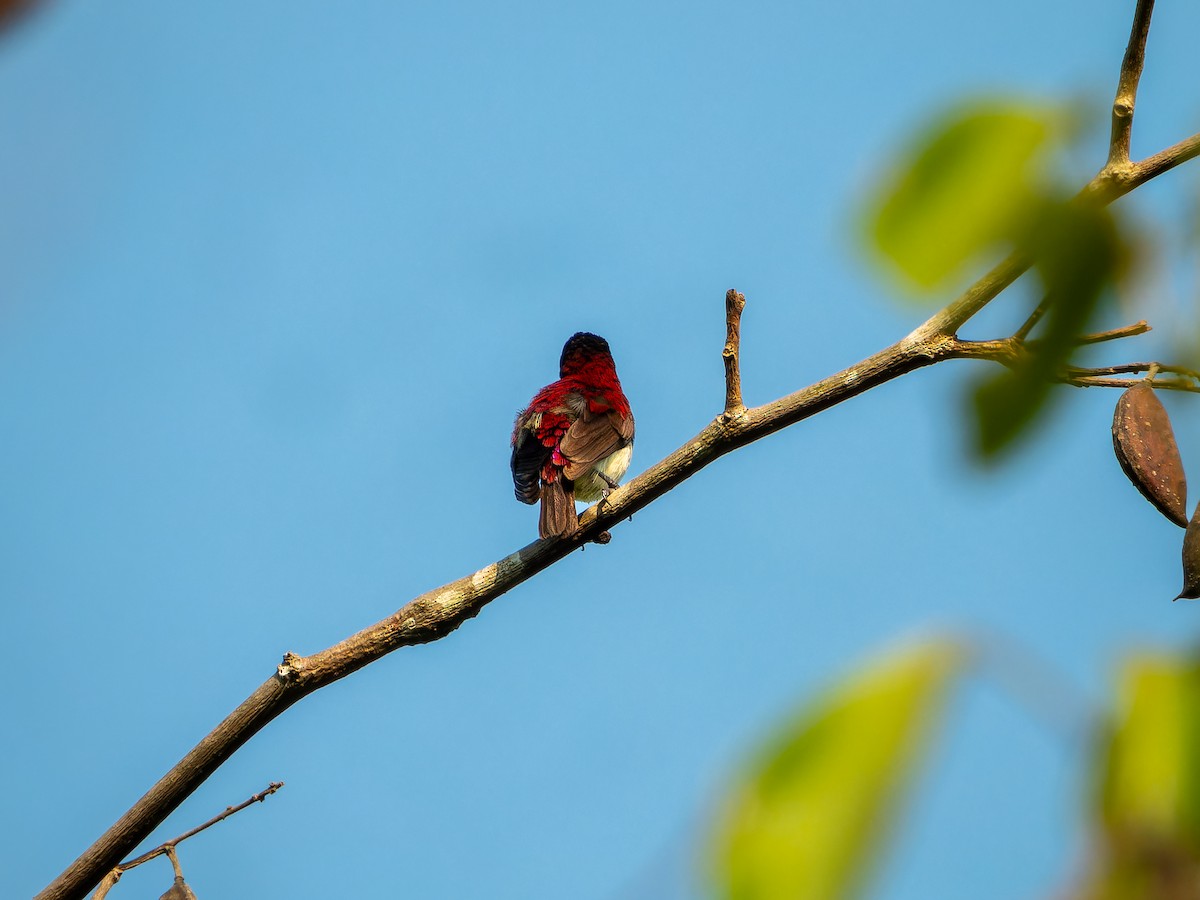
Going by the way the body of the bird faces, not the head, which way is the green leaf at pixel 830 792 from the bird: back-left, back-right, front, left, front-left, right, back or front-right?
back-right

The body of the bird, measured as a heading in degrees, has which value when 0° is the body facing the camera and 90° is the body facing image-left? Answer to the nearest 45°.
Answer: approximately 225°

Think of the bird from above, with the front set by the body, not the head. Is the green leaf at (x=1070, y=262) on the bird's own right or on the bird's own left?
on the bird's own right

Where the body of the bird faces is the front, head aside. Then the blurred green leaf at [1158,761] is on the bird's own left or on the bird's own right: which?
on the bird's own right

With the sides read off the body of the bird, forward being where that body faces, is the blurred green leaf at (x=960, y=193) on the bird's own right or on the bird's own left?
on the bird's own right
